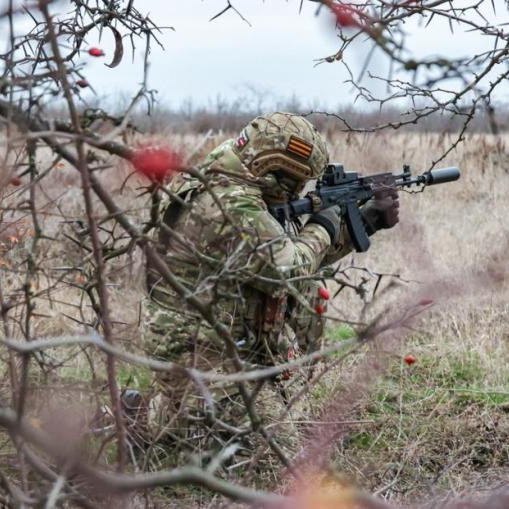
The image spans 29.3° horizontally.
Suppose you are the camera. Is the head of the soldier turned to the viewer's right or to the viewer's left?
to the viewer's right

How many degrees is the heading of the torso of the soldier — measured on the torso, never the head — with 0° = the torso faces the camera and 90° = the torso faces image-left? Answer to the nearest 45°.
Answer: approximately 270°

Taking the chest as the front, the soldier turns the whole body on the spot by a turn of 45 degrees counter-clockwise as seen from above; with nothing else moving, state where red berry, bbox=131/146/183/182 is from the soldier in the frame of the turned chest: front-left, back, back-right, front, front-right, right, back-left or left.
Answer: back-right
